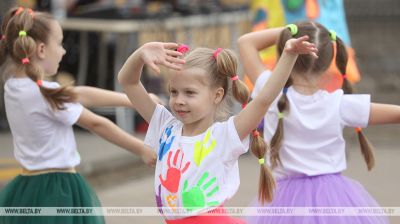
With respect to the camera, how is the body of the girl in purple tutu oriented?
away from the camera

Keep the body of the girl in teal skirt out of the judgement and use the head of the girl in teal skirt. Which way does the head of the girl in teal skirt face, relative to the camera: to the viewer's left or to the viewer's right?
to the viewer's right

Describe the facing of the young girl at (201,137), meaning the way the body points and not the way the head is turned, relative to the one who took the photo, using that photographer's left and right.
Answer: facing the viewer and to the left of the viewer

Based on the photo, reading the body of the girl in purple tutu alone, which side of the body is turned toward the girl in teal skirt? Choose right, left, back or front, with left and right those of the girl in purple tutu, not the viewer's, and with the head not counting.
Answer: left

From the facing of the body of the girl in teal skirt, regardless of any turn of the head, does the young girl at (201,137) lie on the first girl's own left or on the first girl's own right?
on the first girl's own right

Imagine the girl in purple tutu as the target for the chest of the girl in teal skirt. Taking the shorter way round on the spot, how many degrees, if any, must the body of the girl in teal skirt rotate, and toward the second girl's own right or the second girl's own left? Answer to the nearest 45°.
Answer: approximately 45° to the second girl's own right

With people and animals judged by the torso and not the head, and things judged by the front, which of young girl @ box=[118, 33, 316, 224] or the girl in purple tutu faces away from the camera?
the girl in purple tutu

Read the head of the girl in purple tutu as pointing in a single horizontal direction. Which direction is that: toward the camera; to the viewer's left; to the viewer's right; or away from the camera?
away from the camera

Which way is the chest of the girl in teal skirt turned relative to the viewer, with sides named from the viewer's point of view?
facing away from the viewer and to the right of the viewer

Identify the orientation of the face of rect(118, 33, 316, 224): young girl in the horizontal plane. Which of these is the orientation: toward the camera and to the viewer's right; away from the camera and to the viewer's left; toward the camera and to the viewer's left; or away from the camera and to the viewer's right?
toward the camera and to the viewer's left

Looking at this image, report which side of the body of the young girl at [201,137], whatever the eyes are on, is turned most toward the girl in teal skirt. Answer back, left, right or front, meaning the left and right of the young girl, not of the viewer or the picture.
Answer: right

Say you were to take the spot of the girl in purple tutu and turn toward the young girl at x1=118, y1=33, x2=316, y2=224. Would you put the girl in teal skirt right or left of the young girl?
right

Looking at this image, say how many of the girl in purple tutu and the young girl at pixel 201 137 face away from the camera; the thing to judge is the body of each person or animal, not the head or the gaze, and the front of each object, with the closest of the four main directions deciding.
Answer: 1
